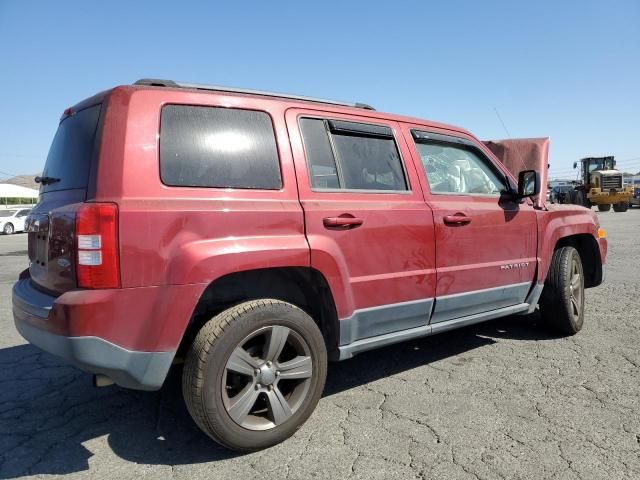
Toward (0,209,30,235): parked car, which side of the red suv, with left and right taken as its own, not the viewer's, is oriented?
left

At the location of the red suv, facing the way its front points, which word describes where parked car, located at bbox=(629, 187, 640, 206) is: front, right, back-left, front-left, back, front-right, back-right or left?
front

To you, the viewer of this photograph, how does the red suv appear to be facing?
facing away from the viewer and to the right of the viewer

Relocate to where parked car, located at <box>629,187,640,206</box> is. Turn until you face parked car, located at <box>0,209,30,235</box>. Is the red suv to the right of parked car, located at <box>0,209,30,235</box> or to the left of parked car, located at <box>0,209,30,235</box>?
left
